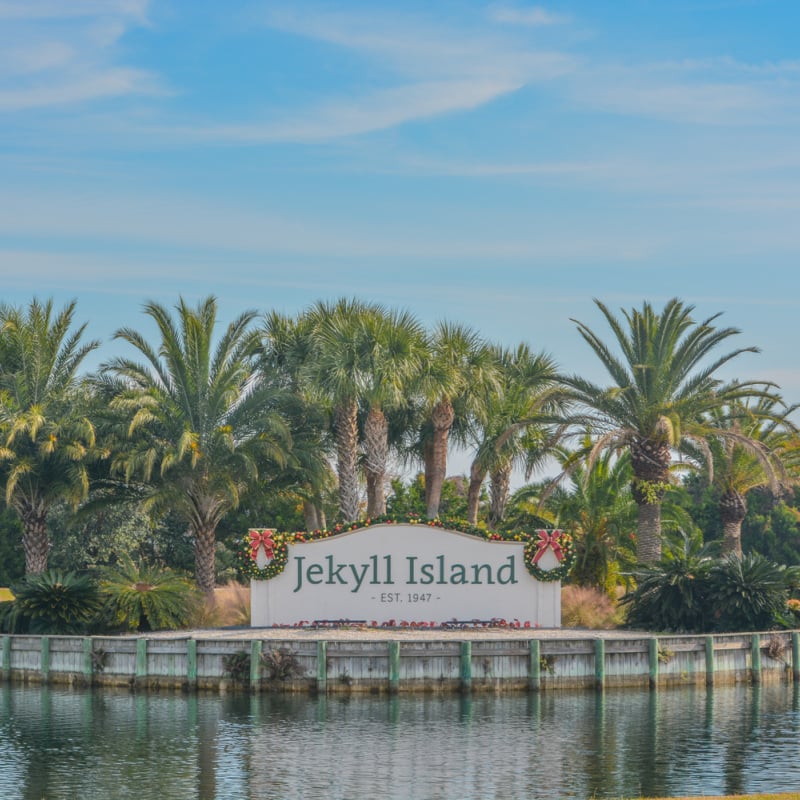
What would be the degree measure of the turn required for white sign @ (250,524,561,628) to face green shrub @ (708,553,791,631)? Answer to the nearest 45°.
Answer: approximately 90° to its left

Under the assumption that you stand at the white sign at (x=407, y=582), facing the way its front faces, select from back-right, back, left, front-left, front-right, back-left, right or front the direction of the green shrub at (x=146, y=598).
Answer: right

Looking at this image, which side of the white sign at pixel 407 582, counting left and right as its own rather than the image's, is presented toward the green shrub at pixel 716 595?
left

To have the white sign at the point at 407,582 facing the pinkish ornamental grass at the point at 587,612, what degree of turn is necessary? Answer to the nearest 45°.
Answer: approximately 135° to its left

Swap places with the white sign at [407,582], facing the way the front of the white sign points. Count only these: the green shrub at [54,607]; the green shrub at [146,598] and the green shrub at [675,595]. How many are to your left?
1

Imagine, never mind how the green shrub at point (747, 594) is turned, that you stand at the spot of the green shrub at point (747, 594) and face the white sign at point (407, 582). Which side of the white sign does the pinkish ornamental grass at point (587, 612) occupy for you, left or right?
right

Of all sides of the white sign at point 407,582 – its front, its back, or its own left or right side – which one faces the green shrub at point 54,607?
right

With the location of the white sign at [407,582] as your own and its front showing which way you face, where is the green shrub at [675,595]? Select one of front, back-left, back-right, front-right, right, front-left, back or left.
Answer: left

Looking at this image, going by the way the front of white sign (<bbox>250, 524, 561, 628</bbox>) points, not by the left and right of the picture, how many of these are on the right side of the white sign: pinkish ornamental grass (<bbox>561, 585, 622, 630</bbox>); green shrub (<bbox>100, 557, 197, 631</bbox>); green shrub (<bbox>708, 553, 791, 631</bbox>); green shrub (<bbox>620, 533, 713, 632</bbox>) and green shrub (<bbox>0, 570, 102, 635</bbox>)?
2

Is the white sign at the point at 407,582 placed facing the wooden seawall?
yes

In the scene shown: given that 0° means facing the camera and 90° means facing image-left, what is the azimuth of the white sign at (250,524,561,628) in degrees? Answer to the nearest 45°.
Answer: approximately 0°

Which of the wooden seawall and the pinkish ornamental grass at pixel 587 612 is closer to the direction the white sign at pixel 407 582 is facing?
the wooden seawall
